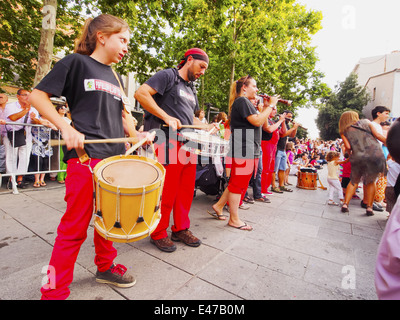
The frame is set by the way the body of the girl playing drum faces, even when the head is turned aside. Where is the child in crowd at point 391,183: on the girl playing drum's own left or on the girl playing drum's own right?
on the girl playing drum's own left

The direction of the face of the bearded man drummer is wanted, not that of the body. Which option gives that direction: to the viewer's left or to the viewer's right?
to the viewer's right

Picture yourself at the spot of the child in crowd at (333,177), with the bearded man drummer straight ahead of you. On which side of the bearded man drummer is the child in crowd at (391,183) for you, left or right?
left

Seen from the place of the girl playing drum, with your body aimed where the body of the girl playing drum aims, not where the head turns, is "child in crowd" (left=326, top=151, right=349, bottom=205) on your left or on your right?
on your left

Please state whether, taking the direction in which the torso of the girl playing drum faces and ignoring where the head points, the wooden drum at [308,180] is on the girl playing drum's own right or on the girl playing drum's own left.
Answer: on the girl playing drum's own left

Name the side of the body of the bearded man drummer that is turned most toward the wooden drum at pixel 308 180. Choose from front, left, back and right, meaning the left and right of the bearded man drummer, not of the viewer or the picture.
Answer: left

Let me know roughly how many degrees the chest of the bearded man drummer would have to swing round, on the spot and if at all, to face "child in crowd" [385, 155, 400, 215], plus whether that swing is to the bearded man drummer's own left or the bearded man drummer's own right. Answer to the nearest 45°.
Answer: approximately 45° to the bearded man drummer's own left

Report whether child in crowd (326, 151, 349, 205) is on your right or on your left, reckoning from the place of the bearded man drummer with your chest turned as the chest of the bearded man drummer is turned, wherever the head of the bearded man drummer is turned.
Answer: on your left

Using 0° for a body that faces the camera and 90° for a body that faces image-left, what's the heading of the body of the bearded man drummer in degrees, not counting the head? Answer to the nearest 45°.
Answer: approximately 315°

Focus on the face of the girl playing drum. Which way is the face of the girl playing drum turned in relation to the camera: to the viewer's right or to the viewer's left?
to the viewer's right
